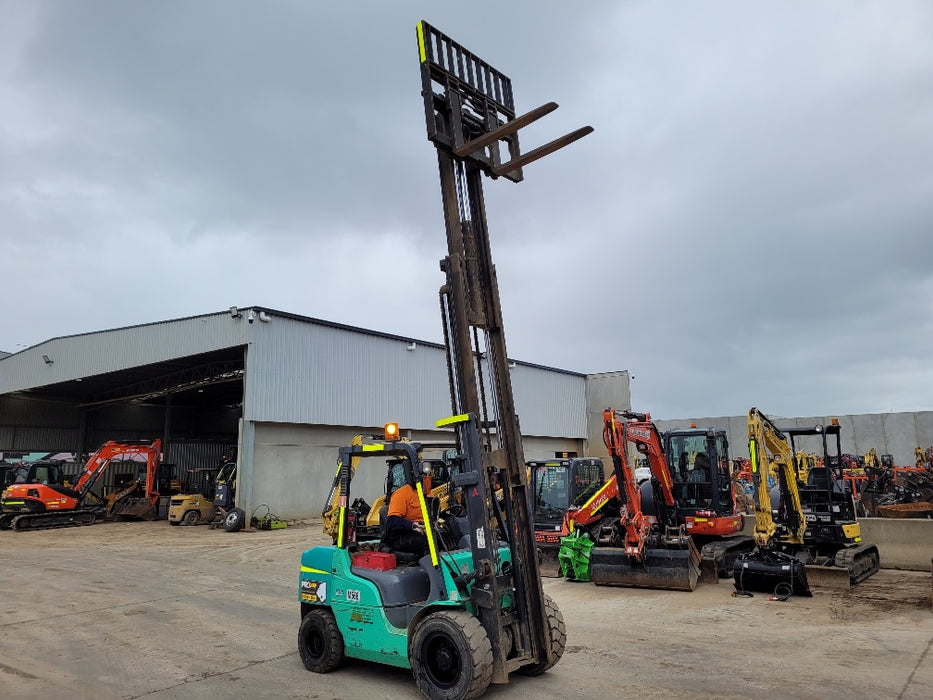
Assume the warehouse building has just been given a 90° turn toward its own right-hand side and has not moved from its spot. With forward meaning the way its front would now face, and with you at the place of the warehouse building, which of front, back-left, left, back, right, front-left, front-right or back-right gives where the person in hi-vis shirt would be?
back-left

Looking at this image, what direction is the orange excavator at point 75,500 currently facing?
to the viewer's right

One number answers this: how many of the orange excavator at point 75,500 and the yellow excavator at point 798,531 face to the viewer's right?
1

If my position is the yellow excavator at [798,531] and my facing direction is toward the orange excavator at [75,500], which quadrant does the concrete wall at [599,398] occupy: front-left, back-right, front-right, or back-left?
front-right

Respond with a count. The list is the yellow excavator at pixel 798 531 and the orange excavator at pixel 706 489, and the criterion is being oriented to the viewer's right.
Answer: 0

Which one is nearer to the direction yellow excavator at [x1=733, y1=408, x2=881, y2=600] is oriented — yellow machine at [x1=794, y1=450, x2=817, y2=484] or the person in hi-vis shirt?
the person in hi-vis shirt

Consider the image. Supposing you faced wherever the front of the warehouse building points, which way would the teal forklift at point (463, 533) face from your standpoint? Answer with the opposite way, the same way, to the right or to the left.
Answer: to the left

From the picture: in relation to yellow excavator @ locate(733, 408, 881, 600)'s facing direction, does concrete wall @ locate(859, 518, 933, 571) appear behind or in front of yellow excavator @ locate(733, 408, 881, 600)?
behind
